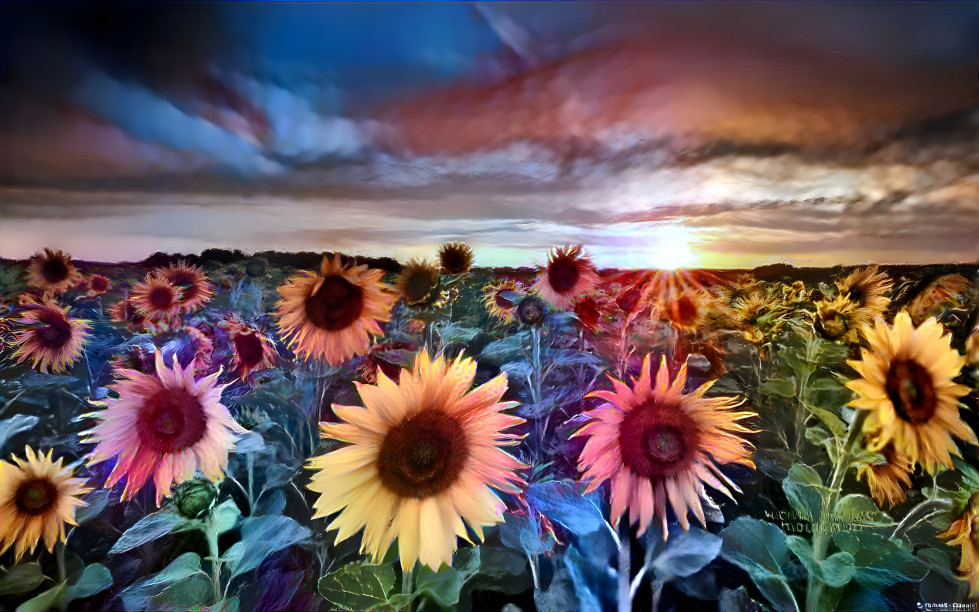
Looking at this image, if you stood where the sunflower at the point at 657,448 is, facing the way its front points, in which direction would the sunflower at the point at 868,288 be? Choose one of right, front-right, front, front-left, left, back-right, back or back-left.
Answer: back-left

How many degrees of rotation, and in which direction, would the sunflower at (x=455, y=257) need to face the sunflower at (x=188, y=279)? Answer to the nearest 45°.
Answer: approximately 90° to its right

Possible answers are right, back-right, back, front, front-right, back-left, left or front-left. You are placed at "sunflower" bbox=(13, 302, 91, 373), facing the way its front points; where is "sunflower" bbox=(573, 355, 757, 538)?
front-left

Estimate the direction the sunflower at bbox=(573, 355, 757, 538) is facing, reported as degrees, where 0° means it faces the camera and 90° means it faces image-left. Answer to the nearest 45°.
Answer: approximately 0°

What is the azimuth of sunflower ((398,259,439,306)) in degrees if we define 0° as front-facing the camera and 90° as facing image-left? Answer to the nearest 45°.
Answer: approximately 0°

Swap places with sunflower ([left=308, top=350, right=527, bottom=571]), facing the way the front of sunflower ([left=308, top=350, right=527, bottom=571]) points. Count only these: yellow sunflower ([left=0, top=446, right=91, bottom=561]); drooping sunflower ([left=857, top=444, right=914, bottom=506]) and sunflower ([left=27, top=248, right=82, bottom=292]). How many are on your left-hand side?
1

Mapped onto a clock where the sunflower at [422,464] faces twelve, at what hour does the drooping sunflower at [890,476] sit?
The drooping sunflower is roughly at 9 o'clock from the sunflower.
